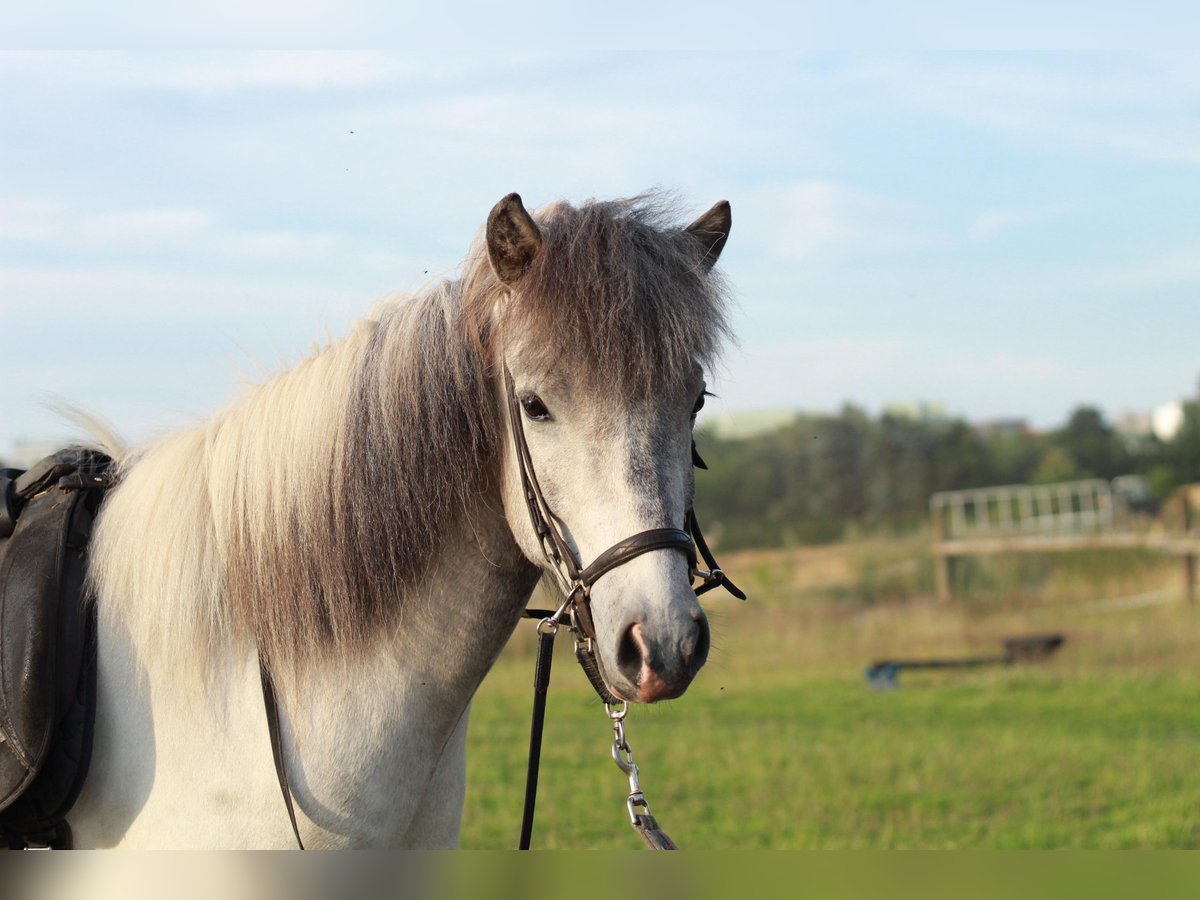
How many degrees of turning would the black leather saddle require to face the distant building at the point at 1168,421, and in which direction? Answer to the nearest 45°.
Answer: approximately 45° to its left

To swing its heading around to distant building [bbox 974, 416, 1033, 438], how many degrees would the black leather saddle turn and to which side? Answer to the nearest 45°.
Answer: approximately 45° to its left

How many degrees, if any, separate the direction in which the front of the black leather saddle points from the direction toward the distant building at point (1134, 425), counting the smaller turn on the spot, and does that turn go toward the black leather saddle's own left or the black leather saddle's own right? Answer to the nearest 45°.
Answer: approximately 45° to the black leather saddle's own left

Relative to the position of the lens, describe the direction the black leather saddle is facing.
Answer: facing to the right of the viewer
